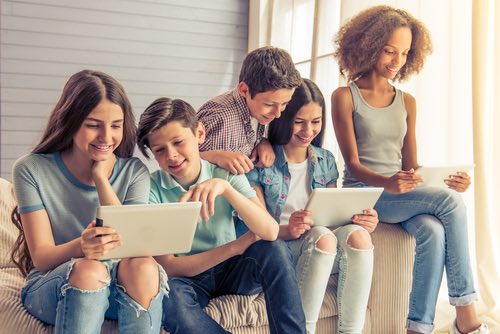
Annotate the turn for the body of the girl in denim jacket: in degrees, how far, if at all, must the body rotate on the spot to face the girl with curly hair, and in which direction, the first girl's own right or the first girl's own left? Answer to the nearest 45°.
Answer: approximately 90° to the first girl's own left

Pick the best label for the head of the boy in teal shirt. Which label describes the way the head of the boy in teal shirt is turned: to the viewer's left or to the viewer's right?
to the viewer's left

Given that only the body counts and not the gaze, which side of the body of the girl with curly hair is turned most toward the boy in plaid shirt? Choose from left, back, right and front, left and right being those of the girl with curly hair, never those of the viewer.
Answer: right

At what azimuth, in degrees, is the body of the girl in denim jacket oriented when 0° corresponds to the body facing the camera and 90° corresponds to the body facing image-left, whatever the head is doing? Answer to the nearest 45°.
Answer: approximately 315°

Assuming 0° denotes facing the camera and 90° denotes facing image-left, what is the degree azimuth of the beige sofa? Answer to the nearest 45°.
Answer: approximately 0°

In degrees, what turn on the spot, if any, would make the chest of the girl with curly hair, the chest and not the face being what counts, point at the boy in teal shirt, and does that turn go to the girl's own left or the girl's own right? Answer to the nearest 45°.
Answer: approximately 90° to the girl's own right
